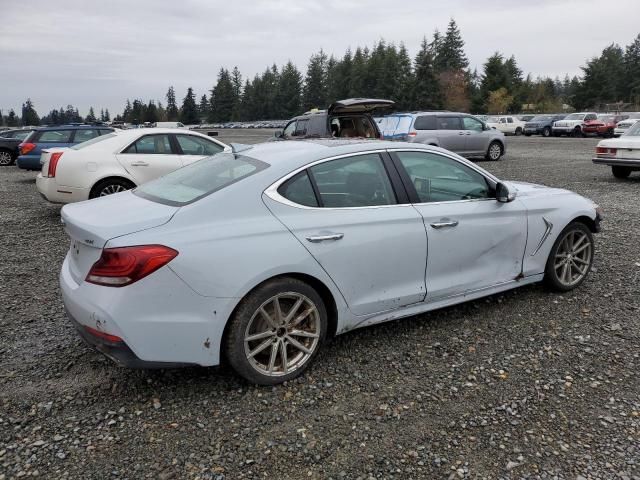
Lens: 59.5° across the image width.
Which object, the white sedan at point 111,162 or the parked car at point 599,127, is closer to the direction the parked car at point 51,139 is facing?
the parked car

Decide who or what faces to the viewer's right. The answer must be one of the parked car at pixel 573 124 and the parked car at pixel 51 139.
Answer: the parked car at pixel 51 139

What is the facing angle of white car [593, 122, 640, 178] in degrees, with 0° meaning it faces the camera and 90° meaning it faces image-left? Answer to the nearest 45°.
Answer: approximately 225°

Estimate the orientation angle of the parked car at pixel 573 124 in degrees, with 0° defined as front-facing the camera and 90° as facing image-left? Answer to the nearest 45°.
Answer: approximately 45°

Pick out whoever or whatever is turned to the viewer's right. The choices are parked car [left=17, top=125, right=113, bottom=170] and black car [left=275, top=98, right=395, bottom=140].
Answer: the parked car

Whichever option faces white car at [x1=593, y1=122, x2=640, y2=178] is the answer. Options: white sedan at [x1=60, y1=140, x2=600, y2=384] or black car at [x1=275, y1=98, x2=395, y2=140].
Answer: the white sedan

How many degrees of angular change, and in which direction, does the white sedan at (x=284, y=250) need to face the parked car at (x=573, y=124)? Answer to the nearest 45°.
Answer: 0° — it already faces it
